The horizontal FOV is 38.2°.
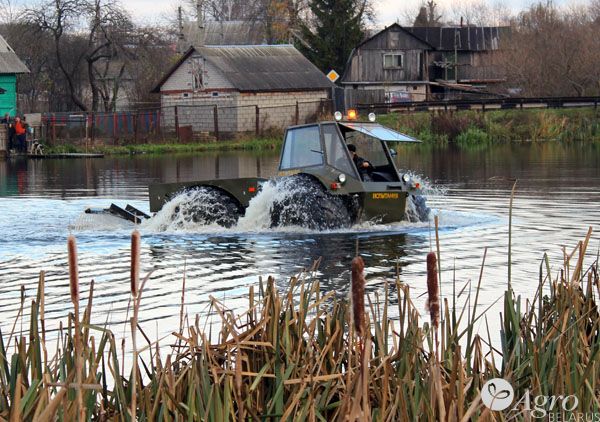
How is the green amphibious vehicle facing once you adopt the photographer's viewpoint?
facing the viewer and to the right of the viewer

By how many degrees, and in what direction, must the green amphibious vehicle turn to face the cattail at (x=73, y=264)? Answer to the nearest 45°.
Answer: approximately 45° to its right

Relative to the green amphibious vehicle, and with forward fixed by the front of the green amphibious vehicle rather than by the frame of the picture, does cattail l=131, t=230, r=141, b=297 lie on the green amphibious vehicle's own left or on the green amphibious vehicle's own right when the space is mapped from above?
on the green amphibious vehicle's own right

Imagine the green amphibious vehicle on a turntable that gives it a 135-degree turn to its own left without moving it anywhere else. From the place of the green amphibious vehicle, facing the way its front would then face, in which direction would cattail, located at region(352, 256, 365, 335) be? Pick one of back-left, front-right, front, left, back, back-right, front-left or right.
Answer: back

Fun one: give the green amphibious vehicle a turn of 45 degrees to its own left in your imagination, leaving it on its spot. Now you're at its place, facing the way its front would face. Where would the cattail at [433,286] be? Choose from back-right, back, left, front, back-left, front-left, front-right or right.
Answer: right
